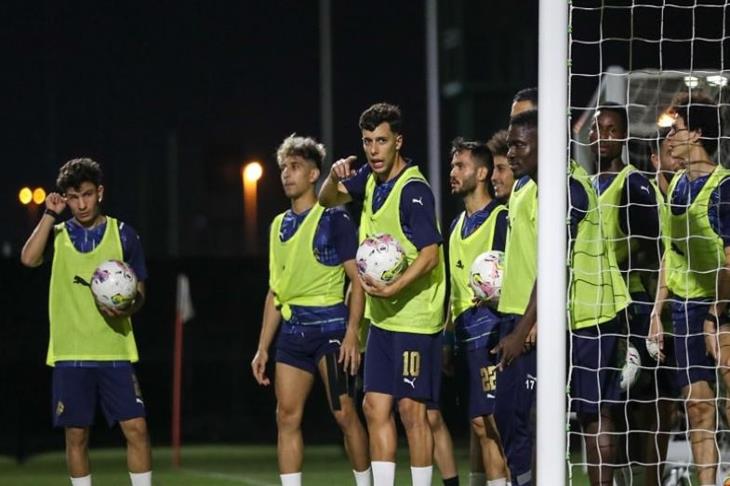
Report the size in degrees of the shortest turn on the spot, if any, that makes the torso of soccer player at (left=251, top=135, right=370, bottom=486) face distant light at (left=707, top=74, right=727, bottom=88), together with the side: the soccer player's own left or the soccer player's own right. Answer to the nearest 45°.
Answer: approximately 135° to the soccer player's own left

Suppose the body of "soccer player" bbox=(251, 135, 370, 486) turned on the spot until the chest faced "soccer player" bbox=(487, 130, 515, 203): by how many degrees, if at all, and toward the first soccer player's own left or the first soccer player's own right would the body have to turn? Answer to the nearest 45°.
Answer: approximately 135° to the first soccer player's own left

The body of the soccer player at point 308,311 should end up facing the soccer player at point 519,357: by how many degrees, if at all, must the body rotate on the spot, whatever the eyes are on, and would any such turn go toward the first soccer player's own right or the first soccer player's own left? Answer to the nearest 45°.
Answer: approximately 90° to the first soccer player's own left

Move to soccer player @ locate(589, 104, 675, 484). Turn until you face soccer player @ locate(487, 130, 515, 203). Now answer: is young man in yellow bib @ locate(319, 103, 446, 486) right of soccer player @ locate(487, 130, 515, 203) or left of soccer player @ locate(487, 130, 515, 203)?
left

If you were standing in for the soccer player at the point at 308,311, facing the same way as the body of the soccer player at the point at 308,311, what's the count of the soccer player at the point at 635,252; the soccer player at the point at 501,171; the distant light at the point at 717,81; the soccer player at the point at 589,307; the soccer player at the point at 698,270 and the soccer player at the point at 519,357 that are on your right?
0

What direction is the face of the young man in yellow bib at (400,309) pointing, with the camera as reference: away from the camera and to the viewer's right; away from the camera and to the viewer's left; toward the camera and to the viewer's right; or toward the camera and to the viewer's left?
toward the camera and to the viewer's left

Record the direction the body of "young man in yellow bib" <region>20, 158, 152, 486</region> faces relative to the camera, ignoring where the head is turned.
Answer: toward the camera

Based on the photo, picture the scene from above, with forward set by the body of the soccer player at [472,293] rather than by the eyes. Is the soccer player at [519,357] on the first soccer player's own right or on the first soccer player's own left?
on the first soccer player's own left

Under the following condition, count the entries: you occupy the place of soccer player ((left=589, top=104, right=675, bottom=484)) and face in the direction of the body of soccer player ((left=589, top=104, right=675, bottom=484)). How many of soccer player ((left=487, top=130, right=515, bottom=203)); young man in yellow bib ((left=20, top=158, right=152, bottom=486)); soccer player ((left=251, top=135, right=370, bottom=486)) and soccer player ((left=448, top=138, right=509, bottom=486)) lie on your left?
0

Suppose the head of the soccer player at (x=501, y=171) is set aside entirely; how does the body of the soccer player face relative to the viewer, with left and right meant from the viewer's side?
facing the viewer and to the left of the viewer

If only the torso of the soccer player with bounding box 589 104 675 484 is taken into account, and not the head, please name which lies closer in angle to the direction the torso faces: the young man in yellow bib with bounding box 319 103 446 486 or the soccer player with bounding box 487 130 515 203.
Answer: the young man in yellow bib

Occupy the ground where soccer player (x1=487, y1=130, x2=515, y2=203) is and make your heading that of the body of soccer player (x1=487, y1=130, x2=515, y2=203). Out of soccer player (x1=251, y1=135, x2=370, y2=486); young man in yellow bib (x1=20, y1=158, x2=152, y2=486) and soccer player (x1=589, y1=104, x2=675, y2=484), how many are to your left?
1

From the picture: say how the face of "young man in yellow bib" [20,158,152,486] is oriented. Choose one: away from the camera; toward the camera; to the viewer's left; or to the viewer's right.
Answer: toward the camera

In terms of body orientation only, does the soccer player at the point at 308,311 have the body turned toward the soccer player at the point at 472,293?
no

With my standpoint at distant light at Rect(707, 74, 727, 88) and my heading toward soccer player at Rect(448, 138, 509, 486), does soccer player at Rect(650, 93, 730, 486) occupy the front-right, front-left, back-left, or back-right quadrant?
front-left

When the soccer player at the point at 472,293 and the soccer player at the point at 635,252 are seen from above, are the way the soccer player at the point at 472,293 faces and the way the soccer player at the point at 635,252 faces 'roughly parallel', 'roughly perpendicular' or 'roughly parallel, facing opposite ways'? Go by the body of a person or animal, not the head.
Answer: roughly parallel

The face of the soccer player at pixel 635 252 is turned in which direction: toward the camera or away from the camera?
toward the camera
